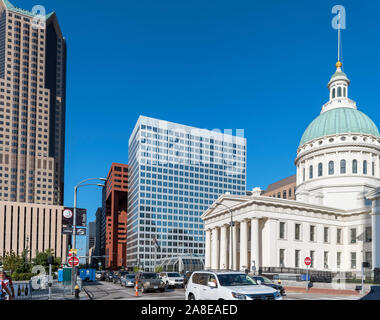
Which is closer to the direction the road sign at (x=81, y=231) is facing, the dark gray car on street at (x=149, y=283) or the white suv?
the white suv

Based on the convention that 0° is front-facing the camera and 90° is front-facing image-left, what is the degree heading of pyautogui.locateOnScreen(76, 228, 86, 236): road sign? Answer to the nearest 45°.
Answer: approximately 0°

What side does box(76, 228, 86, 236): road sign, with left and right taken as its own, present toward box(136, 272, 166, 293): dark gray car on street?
left

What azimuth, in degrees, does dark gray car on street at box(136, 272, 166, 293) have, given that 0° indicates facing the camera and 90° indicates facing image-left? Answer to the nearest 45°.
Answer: approximately 315°
